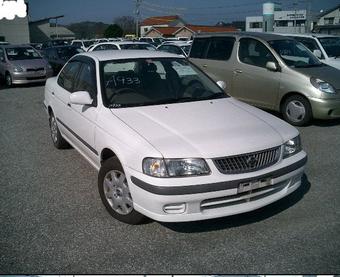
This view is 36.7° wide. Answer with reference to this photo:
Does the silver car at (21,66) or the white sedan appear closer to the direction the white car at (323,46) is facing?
the white sedan

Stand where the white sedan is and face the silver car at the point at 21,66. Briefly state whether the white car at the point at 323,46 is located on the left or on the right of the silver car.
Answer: right

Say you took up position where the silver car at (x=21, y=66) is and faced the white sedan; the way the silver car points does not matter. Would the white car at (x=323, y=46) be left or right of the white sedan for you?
left

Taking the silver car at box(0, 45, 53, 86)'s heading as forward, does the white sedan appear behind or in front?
in front

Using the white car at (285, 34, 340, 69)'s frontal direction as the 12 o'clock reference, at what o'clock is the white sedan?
The white sedan is roughly at 2 o'clock from the white car.

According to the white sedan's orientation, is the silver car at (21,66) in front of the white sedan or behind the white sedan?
behind

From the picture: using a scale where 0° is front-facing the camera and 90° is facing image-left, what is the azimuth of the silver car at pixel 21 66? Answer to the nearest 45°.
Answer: approximately 315°

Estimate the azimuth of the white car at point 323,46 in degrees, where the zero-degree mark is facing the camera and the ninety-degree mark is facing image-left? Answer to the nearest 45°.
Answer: approximately 315°
